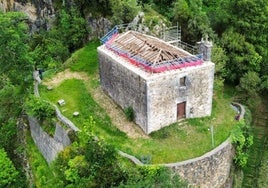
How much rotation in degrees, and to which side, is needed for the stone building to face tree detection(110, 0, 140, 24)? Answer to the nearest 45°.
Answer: approximately 135° to its left

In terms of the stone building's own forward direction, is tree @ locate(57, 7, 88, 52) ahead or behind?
behind

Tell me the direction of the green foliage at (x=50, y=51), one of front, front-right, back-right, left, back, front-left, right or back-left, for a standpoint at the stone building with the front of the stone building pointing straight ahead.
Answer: back

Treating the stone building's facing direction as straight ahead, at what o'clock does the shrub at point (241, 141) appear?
The shrub is roughly at 11 o'clock from the stone building.

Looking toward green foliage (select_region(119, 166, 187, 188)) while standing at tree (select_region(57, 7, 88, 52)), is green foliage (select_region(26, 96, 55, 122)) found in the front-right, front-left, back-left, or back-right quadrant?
front-right

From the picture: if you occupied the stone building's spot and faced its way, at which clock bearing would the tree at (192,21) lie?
The tree is roughly at 8 o'clock from the stone building.

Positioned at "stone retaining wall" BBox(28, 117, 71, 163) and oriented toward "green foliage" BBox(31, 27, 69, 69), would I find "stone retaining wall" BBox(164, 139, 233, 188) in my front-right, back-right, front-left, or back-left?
back-right

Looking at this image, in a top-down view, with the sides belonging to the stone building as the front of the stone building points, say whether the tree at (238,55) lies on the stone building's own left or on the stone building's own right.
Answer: on the stone building's own left

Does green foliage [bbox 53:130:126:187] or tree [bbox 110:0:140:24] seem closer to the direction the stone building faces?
the green foliage

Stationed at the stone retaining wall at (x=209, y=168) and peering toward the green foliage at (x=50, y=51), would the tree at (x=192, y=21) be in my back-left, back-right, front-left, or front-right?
front-right

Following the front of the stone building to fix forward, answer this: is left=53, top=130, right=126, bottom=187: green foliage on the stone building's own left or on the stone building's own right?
on the stone building's own right

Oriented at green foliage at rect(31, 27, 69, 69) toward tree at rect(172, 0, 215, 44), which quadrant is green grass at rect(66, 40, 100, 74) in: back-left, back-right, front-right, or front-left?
front-right

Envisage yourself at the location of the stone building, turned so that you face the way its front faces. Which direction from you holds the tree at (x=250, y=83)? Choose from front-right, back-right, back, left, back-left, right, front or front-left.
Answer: left

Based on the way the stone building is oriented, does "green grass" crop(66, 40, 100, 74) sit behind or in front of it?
behind

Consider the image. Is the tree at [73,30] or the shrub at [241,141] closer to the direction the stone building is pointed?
the shrub

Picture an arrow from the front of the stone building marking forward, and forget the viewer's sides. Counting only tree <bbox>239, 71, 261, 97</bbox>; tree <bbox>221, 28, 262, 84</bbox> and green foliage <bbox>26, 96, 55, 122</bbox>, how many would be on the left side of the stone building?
2

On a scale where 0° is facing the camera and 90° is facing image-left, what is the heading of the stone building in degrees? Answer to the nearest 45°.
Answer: approximately 315°
